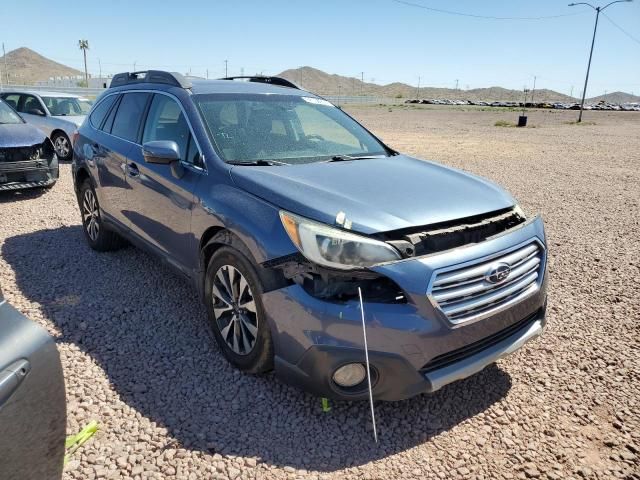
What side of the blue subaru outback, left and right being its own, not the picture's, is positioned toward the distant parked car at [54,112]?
back

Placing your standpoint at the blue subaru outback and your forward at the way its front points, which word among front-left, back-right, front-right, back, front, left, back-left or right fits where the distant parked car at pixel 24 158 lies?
back

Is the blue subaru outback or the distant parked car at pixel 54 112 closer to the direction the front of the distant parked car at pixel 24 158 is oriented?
the blue subaru outback

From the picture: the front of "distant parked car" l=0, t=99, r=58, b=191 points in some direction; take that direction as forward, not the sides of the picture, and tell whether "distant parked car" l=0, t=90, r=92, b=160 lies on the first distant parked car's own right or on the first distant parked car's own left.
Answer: on the first distant parked car's own left
